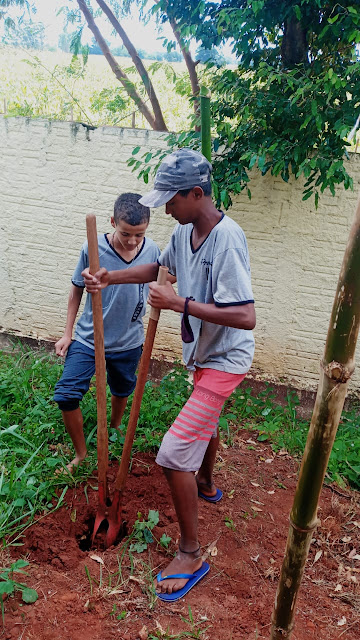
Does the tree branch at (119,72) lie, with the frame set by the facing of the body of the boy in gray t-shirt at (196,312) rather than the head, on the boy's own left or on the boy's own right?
on the boy's own right

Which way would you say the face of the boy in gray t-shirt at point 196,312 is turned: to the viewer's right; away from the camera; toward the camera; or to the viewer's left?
to the viewer's left

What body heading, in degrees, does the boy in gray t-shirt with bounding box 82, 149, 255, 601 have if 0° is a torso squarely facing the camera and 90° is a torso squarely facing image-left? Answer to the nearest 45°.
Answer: approximately 45°

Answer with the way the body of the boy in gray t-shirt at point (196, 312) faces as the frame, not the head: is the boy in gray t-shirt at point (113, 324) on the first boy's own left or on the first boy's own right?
on the first boy's own right
